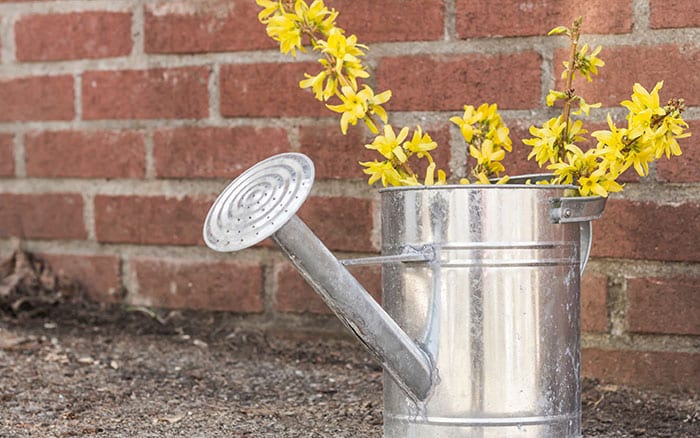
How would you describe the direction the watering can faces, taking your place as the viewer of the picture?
facing the viewer and to the left of the viewer
